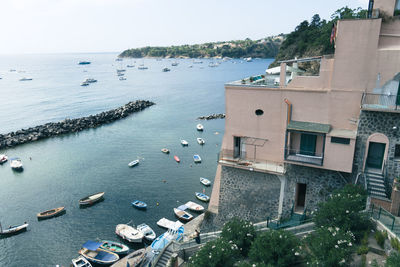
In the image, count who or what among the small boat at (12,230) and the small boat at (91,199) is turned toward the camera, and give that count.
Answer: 0

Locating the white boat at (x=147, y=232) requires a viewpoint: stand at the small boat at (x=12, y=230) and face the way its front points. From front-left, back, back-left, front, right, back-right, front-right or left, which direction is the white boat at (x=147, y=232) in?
front-right

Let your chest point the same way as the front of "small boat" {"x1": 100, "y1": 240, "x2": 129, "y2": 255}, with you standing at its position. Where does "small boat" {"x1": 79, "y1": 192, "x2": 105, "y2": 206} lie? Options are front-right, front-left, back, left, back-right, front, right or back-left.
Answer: back-left

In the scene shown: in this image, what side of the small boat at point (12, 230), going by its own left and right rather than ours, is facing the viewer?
right

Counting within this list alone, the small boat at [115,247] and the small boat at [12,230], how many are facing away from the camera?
0

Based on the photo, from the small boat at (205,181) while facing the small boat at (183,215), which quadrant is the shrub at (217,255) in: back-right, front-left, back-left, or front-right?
front-left

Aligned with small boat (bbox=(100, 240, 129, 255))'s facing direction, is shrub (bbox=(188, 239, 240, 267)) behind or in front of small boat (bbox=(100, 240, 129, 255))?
in front

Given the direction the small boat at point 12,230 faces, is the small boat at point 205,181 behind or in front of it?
in front
